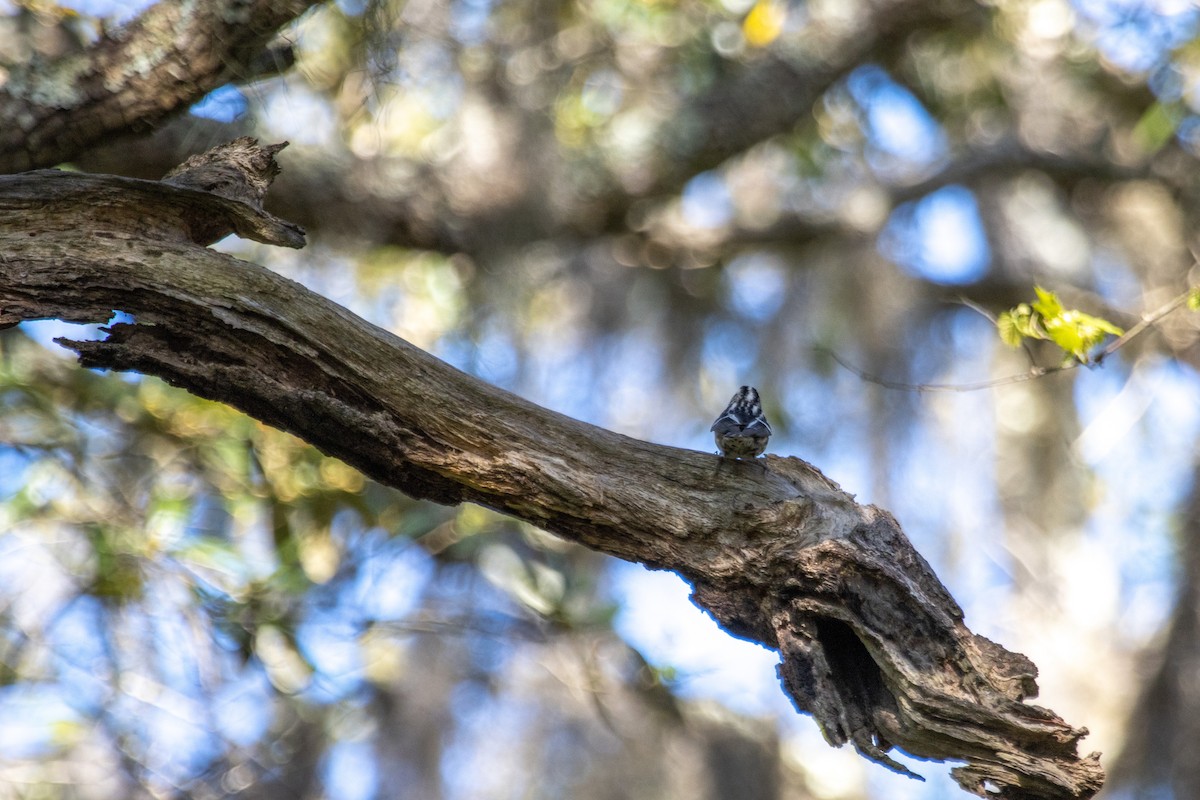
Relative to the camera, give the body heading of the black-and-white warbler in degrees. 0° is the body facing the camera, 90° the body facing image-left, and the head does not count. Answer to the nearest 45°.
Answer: approximately 180°

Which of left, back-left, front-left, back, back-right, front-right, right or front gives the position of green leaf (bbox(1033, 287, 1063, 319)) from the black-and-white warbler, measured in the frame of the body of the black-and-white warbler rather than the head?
front-right

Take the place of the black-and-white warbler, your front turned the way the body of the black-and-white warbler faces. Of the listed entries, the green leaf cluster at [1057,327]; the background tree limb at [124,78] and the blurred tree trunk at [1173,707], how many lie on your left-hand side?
1

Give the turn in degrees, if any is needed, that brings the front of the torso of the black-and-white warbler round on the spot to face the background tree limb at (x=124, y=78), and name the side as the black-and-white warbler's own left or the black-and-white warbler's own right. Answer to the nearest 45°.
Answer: approximately 90° to the black-and-white warbler's own left

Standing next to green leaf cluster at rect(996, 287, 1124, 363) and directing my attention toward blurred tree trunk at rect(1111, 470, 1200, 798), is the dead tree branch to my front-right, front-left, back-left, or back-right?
back-left

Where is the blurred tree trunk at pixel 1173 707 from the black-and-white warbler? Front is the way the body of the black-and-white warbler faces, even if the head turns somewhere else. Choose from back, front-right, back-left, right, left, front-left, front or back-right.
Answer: front-right

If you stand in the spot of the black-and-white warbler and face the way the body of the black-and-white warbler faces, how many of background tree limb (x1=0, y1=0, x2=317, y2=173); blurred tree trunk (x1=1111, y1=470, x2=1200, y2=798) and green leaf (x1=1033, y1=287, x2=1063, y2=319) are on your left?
1
